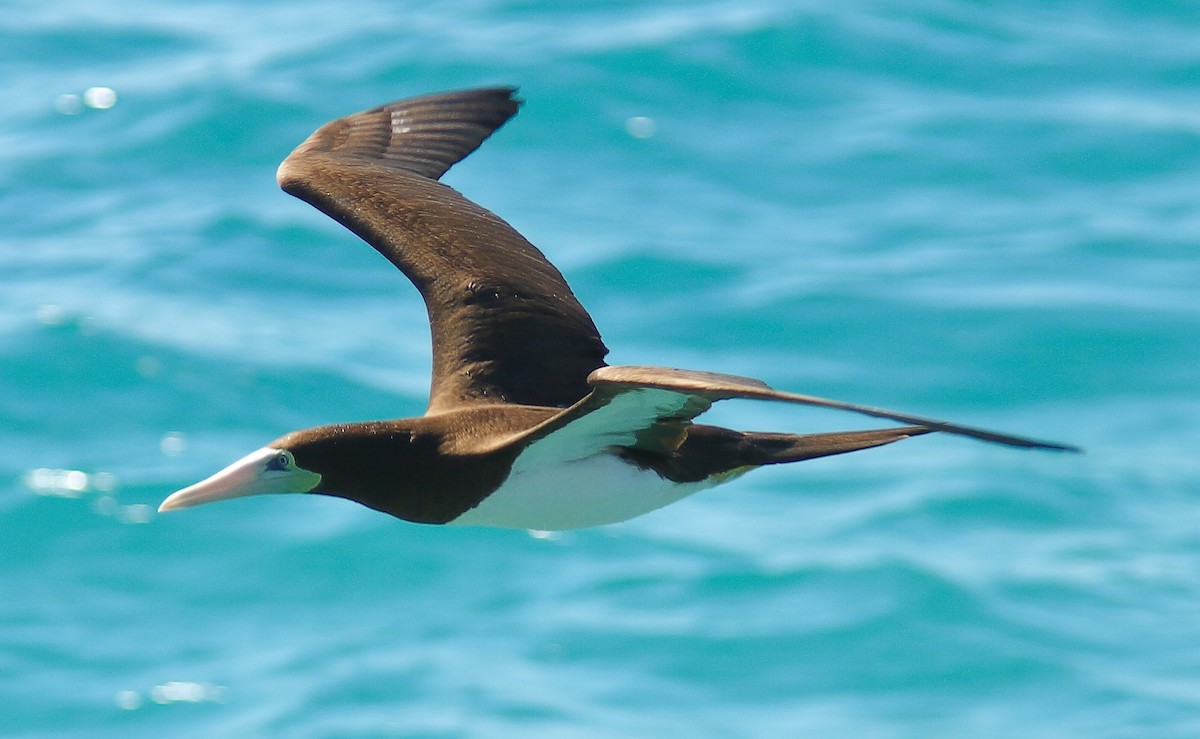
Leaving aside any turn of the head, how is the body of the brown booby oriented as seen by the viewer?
to the viewer's left
